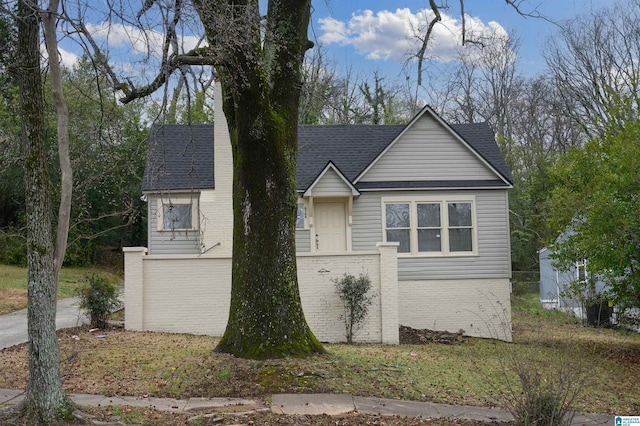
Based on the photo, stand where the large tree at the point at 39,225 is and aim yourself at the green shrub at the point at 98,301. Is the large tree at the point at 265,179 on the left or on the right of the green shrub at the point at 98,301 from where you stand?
right

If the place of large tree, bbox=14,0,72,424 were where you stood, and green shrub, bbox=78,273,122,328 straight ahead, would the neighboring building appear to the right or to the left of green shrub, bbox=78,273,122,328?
right

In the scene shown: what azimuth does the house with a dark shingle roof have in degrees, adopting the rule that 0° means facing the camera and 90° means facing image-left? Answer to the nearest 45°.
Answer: approximately 0°

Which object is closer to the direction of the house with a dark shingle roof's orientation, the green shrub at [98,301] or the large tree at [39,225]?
the large tree

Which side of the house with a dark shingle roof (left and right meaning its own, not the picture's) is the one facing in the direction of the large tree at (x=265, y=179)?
front

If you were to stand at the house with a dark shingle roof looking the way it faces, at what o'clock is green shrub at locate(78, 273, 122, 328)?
The green shrub is roughly at 2 o'clock from the house with a dark shingle roof.

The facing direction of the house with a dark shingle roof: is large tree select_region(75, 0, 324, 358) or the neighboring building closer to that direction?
the large tree

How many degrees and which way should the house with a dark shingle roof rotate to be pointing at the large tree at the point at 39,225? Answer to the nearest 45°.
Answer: approximately 45° to its right

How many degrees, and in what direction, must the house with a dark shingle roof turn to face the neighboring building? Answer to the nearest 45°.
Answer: approximately 90° to its left
